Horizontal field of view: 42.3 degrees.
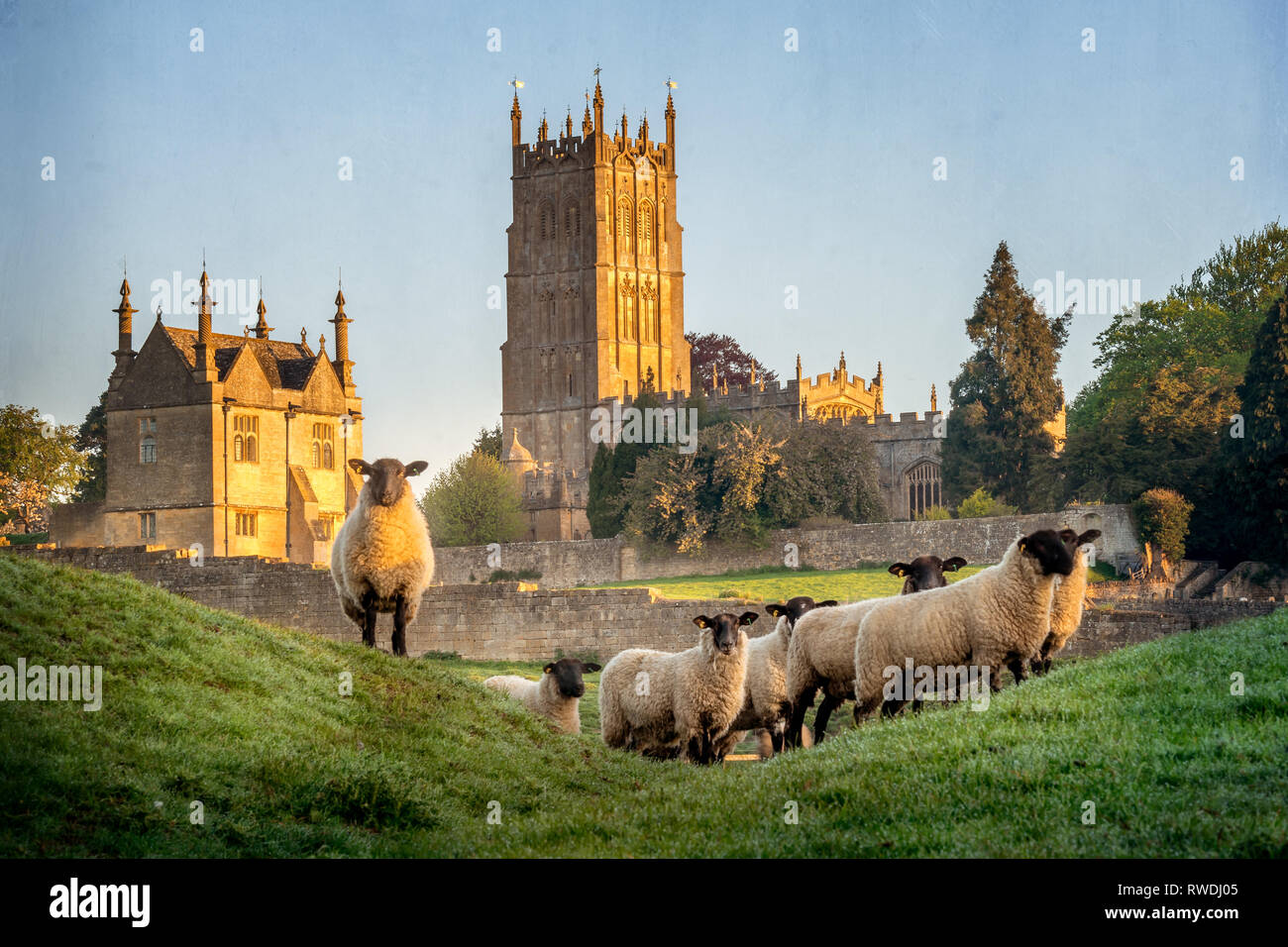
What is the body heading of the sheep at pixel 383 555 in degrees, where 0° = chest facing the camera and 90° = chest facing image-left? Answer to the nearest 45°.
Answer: approximately 0°

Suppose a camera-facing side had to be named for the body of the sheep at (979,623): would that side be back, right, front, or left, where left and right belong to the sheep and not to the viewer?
right

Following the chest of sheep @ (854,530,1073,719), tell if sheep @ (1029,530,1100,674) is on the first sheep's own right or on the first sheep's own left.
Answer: on the first sheep's own left

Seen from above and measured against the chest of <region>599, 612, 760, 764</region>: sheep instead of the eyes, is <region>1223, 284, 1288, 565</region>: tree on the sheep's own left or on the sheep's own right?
on the sheep's own left

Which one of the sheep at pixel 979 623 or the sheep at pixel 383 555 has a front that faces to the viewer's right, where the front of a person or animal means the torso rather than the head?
the sheep at pixel 979 623

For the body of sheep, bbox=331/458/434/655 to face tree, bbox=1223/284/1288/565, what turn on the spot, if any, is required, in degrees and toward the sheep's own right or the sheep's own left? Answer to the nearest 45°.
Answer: approximately 135° to the sheep's own left

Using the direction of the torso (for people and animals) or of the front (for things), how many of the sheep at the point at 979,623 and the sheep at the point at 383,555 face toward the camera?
1

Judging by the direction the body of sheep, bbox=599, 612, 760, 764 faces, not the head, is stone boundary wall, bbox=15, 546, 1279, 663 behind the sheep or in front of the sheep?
behind

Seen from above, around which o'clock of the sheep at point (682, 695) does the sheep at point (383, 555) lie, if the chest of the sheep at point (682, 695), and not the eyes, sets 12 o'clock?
the sheep at point (383, 555) is roughly at 4 o'clock from the sheep at point (682, 695).

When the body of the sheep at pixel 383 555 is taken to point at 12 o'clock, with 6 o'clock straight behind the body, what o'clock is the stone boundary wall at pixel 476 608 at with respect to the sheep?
The stone boundary wall is roughly at 6 o'clock from the sheep.

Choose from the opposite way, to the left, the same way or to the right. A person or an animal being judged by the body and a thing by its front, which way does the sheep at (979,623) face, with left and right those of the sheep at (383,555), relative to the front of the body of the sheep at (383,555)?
to the left

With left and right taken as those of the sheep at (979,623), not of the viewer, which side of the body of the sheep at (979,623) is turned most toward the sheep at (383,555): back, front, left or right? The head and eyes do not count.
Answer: back

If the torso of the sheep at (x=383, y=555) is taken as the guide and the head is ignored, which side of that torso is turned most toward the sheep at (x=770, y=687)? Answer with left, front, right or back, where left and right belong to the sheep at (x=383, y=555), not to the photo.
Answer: left
